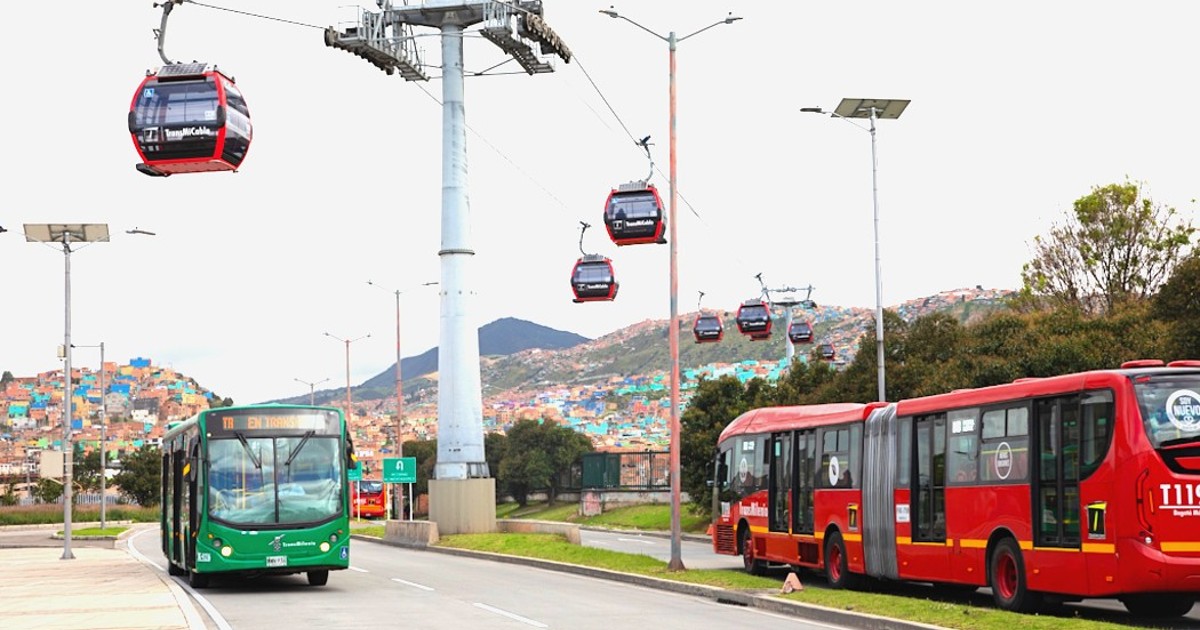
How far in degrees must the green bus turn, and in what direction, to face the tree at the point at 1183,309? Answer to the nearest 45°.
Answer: approximately 90° to its left

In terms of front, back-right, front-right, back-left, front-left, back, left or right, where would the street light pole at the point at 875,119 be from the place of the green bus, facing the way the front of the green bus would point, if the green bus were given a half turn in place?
front-right

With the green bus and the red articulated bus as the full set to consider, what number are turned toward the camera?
1

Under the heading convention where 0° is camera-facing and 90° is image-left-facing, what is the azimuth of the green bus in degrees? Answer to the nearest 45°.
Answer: approximately 0°
